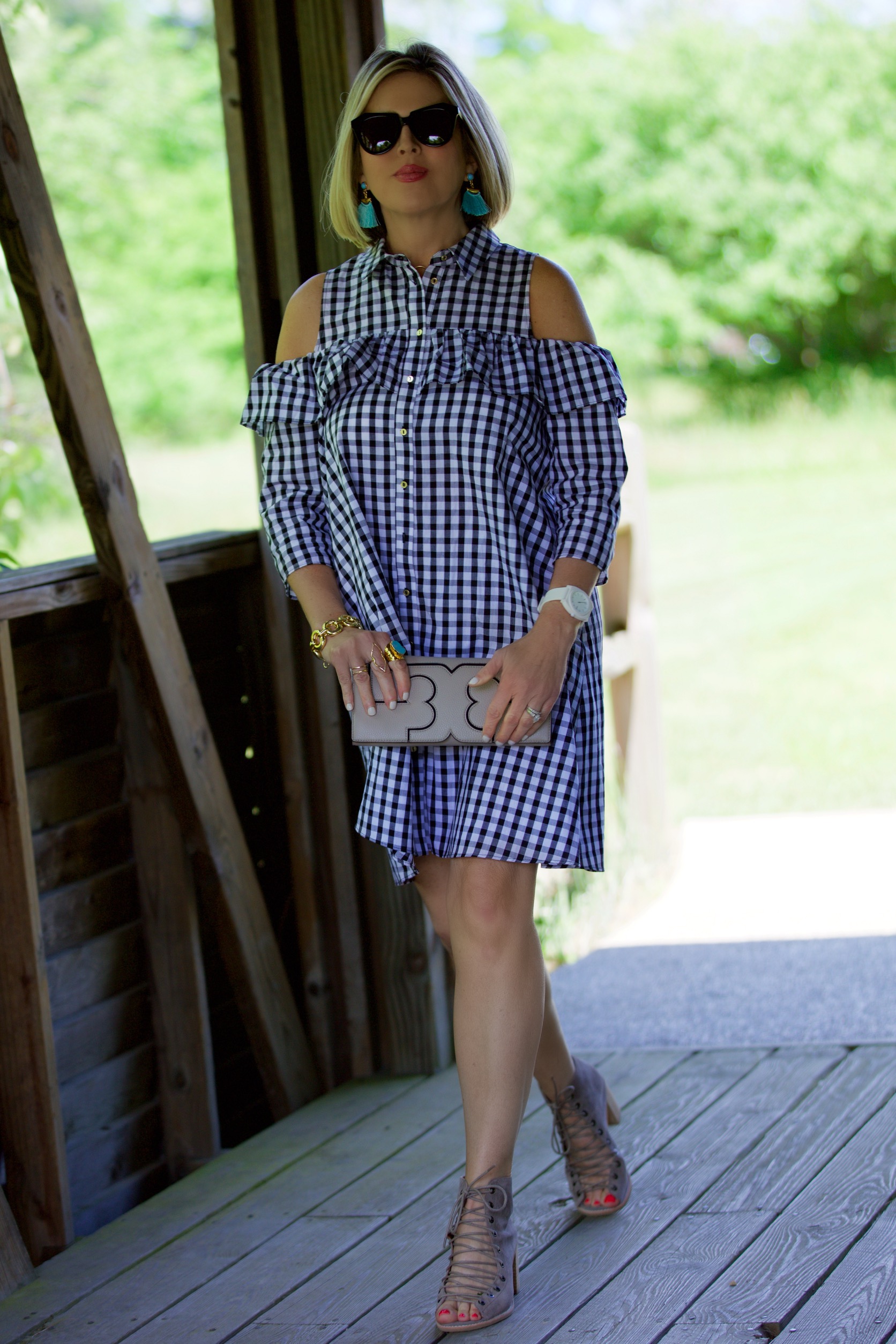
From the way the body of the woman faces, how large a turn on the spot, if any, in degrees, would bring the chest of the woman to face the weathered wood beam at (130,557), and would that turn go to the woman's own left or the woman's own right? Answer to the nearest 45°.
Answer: approximately 135° to the woman's own right

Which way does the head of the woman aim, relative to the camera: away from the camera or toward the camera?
toward the camera

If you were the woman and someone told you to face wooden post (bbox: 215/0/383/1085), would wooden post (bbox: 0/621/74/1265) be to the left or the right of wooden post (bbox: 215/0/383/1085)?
left

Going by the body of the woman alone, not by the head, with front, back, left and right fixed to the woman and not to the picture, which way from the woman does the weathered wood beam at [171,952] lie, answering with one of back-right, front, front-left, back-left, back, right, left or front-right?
back-right

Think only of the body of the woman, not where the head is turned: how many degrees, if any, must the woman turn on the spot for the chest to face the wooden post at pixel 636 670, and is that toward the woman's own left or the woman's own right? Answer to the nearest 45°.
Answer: approximately 180°

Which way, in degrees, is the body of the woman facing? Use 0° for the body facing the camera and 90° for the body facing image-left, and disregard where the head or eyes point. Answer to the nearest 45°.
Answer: approximately 0°

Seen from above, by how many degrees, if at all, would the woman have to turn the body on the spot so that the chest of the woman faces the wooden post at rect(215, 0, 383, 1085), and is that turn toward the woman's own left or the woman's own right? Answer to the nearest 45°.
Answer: approximately 180°

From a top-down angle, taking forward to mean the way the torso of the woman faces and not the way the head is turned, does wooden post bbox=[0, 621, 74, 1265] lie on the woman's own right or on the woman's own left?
on the woman's own right
